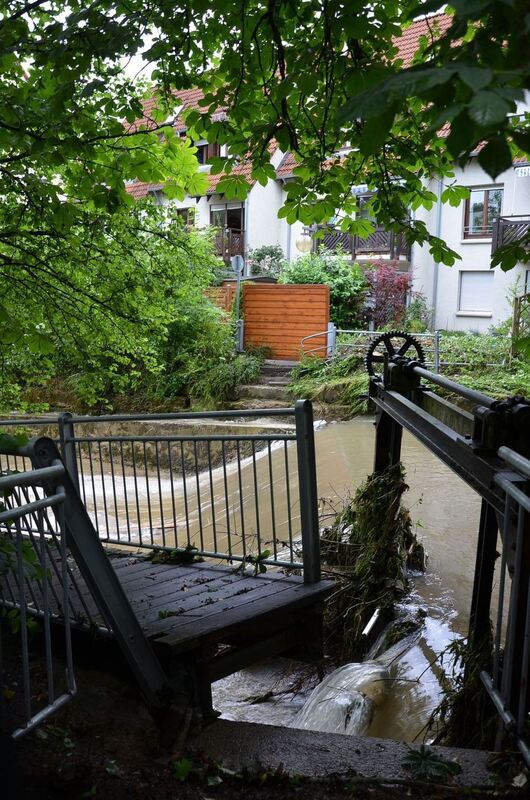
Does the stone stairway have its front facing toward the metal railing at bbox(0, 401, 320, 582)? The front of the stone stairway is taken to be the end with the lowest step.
yes

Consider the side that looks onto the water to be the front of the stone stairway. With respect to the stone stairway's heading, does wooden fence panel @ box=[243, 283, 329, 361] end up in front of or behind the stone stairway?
behind

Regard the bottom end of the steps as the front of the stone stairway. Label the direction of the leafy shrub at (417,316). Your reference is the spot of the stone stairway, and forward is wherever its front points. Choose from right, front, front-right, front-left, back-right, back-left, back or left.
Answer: back-left

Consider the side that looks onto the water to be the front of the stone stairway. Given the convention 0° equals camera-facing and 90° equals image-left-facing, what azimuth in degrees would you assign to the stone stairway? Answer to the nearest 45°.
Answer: approximately 0°

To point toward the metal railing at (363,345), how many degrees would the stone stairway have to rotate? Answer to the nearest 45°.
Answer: approximately 90° to its left

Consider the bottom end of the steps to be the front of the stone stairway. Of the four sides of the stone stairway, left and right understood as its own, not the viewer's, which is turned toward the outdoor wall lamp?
back

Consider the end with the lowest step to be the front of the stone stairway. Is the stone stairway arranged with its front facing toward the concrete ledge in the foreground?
yes

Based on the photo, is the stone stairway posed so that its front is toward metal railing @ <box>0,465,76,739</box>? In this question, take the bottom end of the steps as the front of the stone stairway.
yes

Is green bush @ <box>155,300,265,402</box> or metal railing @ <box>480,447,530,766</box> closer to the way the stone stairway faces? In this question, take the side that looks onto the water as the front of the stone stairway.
the metal railing

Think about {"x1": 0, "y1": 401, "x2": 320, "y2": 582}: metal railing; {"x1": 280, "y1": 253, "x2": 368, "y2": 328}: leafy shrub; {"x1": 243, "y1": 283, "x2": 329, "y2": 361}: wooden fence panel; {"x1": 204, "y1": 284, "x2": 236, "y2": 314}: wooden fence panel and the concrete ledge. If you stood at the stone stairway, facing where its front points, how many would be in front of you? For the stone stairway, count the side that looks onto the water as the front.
2

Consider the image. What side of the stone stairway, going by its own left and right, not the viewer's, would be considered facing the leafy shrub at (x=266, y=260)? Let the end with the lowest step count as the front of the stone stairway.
back

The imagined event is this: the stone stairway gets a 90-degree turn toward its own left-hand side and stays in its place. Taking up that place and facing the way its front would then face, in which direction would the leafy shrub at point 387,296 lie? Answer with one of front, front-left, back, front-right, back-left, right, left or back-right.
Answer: front-left

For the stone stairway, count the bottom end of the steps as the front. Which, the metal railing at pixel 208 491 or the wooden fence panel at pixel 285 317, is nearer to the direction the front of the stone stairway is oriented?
the metal railing
